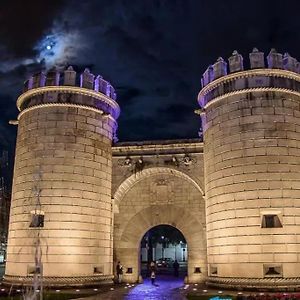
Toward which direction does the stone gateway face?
toward the camera
